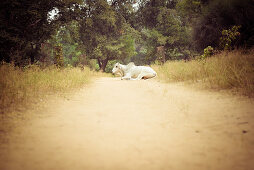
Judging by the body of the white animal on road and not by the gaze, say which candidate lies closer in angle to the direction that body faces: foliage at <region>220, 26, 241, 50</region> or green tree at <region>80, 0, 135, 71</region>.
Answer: the green tree

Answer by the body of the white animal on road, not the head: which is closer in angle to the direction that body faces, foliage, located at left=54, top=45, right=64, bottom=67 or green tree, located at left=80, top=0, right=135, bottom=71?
the foliage

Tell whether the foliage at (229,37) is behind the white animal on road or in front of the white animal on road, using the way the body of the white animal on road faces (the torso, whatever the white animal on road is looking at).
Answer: behind

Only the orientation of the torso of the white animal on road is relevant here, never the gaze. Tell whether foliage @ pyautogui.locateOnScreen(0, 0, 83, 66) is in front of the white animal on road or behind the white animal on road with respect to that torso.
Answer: in front

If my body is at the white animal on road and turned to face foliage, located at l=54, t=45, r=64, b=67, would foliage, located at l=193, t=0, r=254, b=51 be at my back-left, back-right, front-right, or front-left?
back-right

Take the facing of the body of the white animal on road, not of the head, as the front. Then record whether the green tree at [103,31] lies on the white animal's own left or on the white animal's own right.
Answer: on the white animal's own right

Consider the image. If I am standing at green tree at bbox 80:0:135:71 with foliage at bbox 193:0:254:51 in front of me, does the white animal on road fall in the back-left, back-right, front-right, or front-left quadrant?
front-right

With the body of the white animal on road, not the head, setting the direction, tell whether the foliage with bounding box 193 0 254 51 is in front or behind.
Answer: behind

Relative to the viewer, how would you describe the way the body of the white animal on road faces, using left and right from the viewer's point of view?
facing to the left of the viewer
